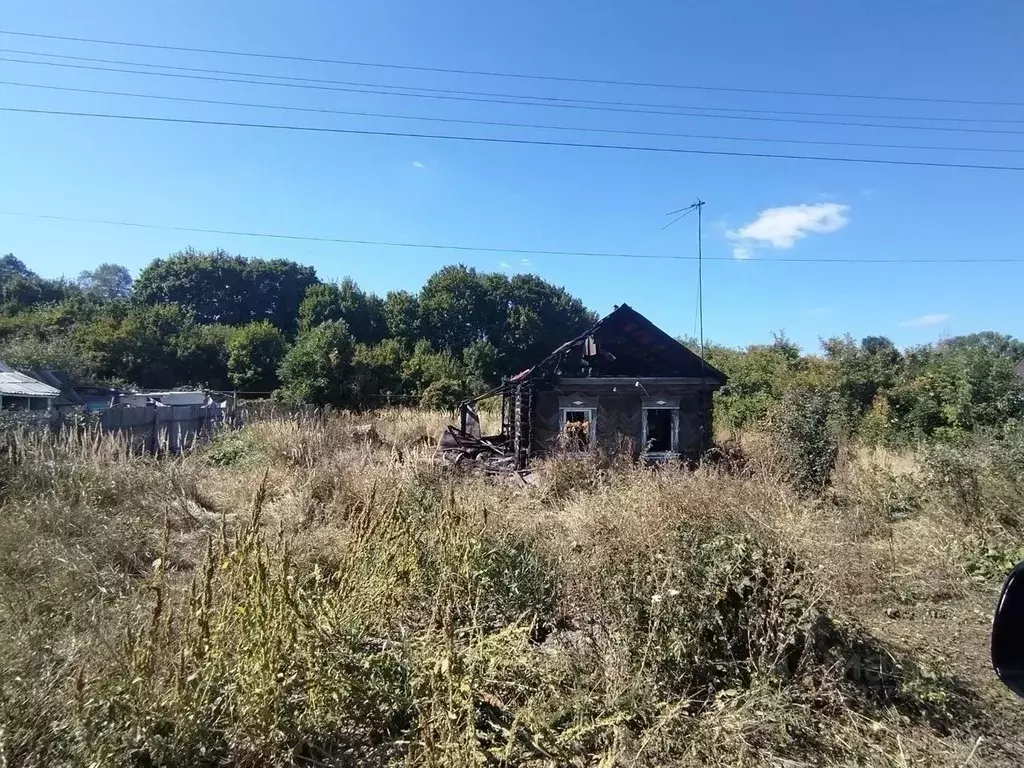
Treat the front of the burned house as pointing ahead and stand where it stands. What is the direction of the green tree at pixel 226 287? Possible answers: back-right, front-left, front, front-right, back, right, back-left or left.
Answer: back-right

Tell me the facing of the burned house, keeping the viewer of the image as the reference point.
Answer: facing the viewer

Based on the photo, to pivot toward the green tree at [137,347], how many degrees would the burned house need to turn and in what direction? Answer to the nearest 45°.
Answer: approximately 135° to its right

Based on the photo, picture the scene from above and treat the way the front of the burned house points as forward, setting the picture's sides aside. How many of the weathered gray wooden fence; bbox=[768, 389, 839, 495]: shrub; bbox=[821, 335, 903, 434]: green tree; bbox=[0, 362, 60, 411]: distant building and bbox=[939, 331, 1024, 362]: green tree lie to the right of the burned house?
2

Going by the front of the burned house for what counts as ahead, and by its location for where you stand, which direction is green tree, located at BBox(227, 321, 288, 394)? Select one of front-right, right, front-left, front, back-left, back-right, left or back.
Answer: back-right

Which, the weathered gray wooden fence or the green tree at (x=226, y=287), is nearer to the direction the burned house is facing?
the weathered gray wooden fence

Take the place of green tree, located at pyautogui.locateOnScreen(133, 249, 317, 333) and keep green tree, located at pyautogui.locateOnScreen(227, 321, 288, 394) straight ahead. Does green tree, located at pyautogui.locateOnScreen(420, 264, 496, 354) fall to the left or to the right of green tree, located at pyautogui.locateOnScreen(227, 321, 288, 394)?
left

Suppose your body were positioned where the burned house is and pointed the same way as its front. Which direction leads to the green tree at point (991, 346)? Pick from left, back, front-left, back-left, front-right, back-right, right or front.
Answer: back-left

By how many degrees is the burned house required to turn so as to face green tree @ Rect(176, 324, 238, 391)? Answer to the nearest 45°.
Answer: approximately 135° to its right

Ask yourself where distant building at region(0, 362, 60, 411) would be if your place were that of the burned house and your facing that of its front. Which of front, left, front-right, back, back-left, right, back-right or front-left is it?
right

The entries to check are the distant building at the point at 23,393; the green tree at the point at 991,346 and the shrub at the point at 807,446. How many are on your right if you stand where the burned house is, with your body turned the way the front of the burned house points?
1

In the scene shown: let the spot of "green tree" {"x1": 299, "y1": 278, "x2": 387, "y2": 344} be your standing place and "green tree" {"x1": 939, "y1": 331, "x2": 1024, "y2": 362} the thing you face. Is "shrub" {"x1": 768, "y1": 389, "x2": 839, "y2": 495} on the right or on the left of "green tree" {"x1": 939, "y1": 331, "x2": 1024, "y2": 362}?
right

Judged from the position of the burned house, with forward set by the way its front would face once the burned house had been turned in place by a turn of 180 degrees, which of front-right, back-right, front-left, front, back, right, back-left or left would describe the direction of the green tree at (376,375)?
front-left

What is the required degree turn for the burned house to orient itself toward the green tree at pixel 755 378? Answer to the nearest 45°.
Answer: approximately 135° to its left
